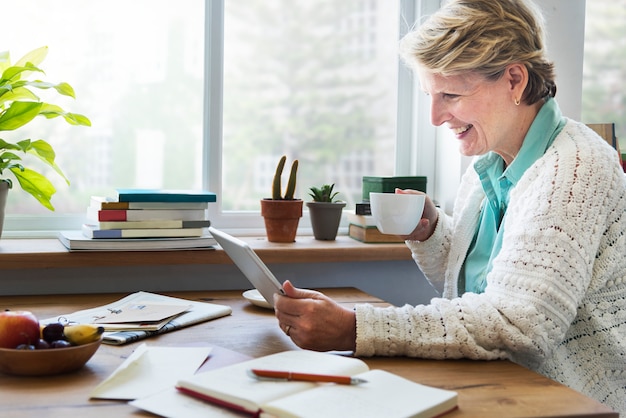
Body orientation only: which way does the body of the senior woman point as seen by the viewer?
to the viewer's left

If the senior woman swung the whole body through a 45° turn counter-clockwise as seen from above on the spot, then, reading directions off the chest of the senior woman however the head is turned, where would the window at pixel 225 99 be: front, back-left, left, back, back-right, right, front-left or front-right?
right

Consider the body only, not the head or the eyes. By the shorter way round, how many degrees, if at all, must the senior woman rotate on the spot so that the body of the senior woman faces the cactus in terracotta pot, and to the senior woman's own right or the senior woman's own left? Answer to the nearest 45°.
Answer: approximately 45° to the senior woman's own right

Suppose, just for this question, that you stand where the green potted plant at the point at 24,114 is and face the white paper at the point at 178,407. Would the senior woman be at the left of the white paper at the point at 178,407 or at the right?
left

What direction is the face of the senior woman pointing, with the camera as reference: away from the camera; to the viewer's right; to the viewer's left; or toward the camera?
to the viewer's left

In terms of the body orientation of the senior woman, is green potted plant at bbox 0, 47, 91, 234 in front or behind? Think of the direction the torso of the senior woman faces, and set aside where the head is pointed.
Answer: in front

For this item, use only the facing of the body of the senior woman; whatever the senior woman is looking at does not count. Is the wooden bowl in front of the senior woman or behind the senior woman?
in front

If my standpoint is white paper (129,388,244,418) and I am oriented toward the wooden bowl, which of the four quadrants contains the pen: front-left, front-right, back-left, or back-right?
back-right

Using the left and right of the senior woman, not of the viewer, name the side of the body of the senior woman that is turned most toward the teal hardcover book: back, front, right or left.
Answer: front

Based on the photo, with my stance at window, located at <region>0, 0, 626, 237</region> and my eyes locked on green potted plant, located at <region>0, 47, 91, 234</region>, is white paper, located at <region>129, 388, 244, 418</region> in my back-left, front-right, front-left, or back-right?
front-left
